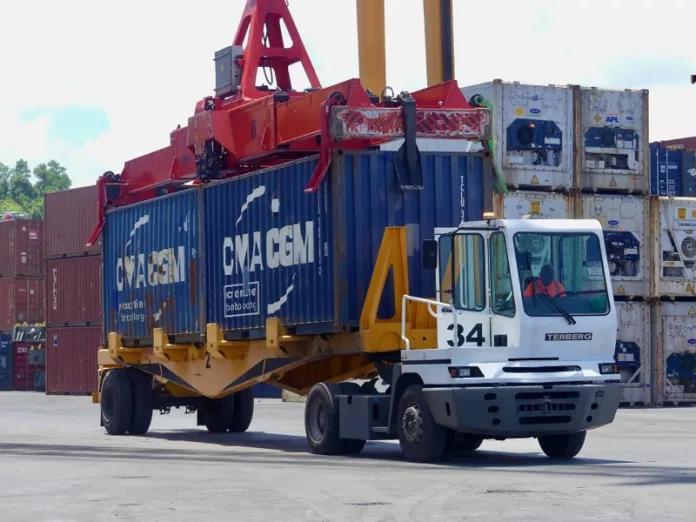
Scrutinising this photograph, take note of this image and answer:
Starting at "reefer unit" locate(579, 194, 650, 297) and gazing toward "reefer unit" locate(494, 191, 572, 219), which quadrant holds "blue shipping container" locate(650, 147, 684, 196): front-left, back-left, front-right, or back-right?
back-right

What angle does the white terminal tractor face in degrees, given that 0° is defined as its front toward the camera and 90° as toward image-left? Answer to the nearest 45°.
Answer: approximately 315°

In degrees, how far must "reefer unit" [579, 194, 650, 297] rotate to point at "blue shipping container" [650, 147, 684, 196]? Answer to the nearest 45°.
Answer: approximately 180°

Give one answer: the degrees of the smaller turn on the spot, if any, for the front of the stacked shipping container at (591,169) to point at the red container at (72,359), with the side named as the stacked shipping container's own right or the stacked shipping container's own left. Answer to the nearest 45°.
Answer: approximately 135° to the stacked shipping container's own right

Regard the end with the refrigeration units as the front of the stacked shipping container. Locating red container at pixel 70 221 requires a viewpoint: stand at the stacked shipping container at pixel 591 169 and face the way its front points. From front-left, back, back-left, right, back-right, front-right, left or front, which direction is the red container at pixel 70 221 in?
back-right

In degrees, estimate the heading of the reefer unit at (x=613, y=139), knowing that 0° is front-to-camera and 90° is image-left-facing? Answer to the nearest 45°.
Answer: approximately 0°

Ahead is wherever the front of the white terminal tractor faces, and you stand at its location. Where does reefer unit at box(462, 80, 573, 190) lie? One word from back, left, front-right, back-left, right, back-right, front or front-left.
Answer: back-left
